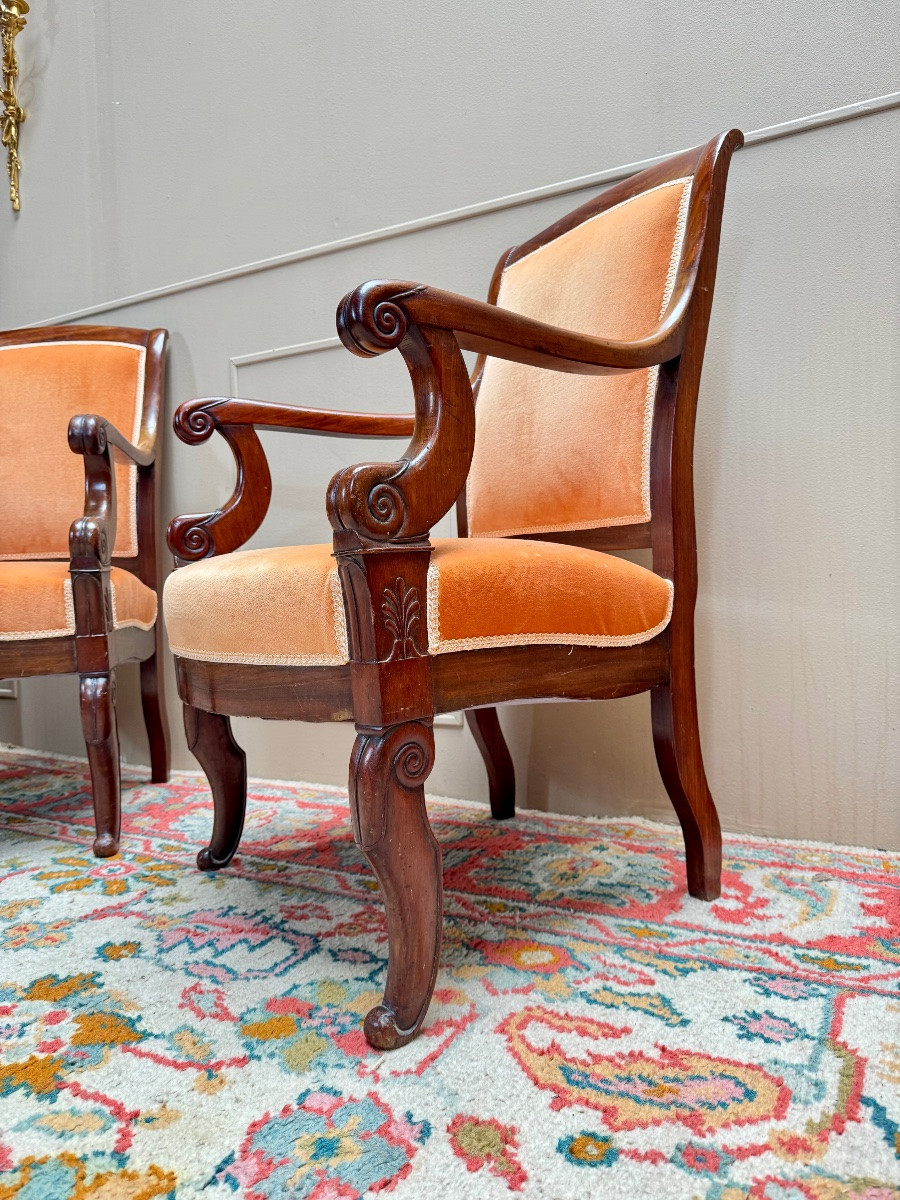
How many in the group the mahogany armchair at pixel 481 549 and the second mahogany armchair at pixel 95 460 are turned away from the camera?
0

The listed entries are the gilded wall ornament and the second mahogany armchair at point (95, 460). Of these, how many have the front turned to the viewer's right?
0

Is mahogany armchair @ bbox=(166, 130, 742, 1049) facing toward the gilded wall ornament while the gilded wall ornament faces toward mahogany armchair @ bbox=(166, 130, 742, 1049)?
no

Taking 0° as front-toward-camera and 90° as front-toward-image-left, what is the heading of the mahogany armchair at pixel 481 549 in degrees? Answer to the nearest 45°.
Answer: approximately 45°

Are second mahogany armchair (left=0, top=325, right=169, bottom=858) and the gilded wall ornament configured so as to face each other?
no

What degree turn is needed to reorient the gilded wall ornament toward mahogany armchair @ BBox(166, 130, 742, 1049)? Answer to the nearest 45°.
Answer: approximately 45° to its left

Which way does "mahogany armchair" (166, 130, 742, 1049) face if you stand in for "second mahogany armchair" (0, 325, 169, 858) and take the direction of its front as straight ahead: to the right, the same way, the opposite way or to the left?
the same way

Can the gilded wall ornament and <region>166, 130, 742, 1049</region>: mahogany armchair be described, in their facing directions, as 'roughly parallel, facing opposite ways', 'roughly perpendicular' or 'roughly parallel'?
roughly parallel

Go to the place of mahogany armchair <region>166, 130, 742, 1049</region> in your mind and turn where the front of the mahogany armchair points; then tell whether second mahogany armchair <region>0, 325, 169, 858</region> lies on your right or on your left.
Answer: on your right

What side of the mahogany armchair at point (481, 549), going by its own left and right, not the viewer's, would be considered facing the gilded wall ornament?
right

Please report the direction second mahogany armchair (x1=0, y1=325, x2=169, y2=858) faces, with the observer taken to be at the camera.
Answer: facing the viewer and to the left of the viewer

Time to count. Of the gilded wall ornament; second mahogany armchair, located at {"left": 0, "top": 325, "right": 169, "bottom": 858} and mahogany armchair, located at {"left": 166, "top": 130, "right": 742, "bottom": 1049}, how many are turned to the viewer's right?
0
